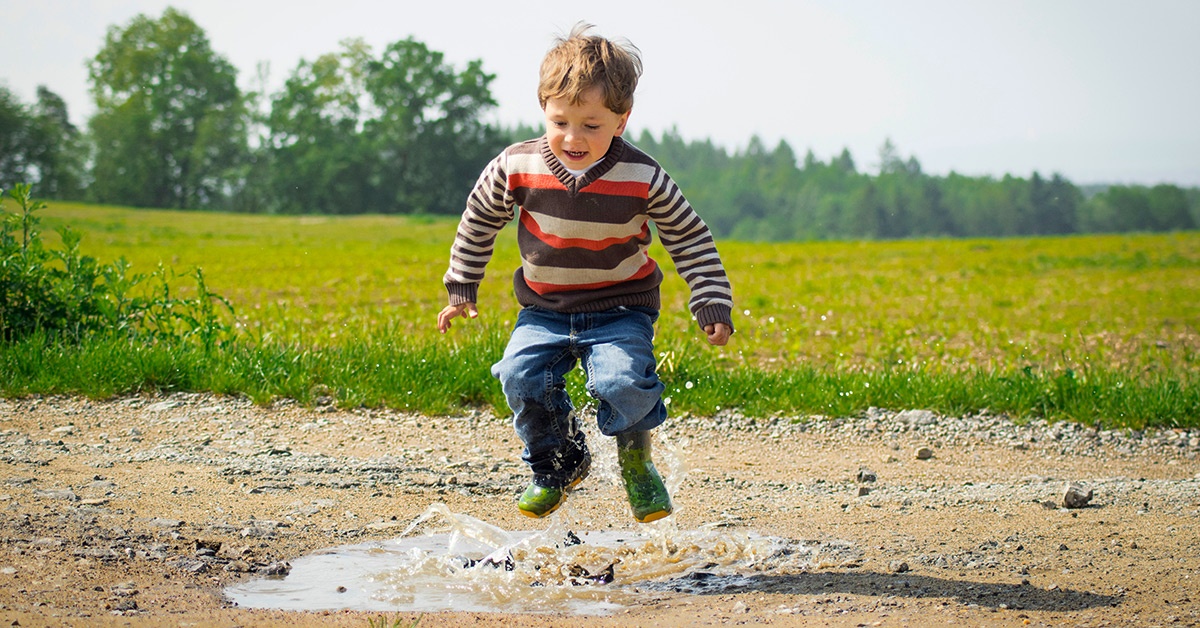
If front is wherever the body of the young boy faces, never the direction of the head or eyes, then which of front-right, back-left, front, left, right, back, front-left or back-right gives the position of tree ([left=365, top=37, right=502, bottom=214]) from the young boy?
back

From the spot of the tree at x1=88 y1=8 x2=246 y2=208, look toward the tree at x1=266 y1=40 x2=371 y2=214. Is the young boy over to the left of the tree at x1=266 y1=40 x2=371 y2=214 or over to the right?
right

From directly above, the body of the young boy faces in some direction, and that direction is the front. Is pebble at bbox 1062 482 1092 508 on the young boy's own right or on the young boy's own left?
on the young boy's own left

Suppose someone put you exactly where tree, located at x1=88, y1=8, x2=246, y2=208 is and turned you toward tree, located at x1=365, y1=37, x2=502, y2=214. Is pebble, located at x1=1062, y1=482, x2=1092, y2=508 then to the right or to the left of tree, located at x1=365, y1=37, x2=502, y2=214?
right

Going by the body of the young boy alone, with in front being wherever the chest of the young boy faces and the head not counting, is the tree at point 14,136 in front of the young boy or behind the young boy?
behind

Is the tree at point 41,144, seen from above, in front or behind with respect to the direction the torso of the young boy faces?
behind

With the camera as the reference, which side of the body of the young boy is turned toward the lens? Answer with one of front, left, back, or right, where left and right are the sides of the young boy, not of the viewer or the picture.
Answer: front

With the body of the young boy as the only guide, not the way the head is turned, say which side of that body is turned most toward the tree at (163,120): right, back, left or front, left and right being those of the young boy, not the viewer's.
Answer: back

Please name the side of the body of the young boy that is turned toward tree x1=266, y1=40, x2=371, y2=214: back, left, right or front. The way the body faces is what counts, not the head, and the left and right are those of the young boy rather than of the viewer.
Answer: back
